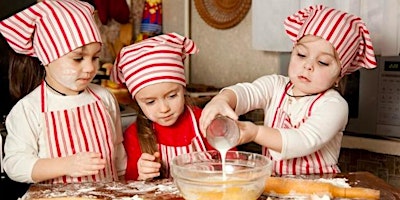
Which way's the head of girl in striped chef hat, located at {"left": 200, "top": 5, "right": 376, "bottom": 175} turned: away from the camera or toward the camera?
toward the camera

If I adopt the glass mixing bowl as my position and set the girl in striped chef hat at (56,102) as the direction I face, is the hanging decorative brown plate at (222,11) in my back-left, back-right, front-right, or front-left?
front-right

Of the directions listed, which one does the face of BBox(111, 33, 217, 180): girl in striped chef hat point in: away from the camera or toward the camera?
toward the camera

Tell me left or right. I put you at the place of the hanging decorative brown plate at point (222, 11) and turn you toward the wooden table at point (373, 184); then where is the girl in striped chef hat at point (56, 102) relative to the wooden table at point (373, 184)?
right

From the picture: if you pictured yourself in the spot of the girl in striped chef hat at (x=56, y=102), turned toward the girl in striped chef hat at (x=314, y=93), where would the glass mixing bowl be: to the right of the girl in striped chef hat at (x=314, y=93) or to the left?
right

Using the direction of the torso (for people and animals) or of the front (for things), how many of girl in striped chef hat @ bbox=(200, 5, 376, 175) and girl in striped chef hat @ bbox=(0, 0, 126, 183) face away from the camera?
0

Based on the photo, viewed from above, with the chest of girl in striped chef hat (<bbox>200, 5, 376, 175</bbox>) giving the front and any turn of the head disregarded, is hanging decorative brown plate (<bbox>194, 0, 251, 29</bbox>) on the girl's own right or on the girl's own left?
on the girl's own right

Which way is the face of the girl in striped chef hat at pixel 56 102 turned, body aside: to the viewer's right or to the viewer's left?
to the viewer's right

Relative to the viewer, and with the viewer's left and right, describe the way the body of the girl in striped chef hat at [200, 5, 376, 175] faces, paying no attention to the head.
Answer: facing the viewer and to the left of the viewer

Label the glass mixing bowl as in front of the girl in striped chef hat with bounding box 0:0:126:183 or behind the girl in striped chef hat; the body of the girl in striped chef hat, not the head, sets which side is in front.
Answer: in front

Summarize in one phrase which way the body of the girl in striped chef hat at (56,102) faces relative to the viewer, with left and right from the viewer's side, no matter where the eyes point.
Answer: facing the viewer and to the right of the viewer
